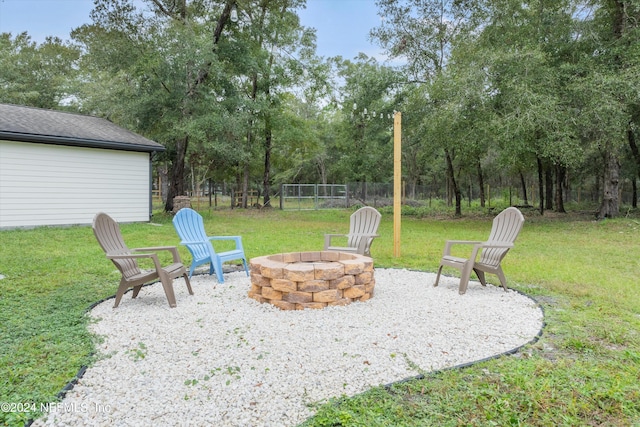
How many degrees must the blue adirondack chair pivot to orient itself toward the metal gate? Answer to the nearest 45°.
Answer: approximately 135° to its left

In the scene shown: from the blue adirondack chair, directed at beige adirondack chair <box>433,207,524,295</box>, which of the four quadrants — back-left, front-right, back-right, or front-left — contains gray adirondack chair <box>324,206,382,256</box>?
front-left

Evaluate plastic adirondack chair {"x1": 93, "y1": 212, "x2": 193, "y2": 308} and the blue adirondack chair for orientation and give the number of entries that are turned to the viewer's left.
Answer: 0

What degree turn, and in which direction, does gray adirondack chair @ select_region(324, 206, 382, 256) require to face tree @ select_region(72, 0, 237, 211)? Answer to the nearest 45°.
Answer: approximately 90° to its right

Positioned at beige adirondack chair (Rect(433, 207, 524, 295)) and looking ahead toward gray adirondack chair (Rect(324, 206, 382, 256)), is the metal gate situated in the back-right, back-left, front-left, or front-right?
front-right

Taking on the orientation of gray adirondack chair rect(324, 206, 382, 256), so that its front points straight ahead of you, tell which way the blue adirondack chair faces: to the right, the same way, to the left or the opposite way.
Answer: to the left

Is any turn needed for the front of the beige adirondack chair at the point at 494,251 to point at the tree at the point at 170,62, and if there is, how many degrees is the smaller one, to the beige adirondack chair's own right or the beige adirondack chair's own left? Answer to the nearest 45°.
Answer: approximately 90° to the beige adirondack chair's own right

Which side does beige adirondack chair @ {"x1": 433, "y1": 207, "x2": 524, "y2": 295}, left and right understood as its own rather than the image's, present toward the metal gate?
right

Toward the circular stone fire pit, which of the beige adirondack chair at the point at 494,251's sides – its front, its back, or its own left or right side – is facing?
front

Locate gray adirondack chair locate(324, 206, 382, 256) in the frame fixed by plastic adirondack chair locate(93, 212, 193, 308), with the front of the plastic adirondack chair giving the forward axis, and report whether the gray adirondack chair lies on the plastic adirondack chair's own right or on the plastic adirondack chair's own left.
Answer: on the plastic adirondack chair's own left

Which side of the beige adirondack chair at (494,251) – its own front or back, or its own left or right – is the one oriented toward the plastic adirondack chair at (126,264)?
front

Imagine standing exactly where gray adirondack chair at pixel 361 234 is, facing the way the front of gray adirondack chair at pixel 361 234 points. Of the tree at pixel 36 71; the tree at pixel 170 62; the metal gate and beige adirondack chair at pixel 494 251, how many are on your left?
1

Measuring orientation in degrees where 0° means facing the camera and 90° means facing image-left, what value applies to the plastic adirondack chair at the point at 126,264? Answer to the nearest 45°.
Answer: approximately 315°

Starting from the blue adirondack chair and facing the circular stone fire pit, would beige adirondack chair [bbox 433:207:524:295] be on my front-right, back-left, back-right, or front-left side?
front-left

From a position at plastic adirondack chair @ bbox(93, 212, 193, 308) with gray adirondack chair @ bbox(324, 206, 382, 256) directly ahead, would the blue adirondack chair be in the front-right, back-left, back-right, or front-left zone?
front-left

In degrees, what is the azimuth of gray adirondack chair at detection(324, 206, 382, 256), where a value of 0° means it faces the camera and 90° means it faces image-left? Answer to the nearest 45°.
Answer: approximately 45°

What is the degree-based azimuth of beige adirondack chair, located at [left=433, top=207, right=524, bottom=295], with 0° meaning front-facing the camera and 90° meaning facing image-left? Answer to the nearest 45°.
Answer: approximately 45°

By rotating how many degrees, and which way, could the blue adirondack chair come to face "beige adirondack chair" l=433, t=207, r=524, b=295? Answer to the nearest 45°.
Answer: approximately 45° to its left
